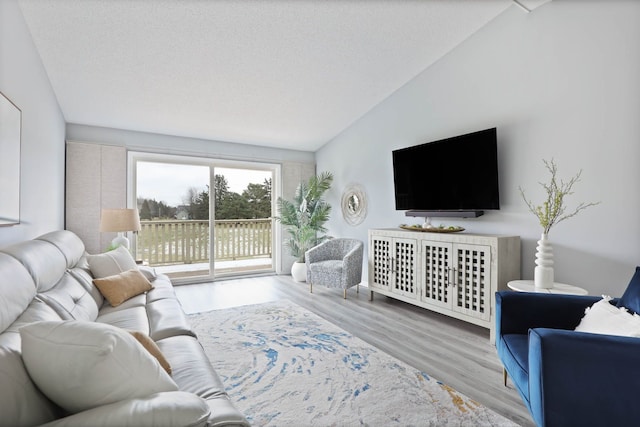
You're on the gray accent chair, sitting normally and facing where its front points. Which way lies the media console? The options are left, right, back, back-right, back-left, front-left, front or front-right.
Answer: left

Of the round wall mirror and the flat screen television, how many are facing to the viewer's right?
0

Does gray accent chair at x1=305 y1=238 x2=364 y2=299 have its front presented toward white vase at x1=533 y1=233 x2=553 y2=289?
no

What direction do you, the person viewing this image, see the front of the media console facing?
facing the viewer and to the left of the viewer

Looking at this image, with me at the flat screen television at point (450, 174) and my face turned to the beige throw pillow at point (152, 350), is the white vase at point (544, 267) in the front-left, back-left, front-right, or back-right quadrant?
front-left

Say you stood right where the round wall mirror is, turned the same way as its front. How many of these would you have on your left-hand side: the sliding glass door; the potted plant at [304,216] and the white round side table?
1

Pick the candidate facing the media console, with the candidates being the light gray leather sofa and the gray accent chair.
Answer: the light gray leather sofa

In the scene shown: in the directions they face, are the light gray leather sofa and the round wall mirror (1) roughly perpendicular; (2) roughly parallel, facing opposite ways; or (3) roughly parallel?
roughly parallel, facing opposite ways

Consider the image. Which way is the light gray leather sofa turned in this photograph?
to the viewer's right

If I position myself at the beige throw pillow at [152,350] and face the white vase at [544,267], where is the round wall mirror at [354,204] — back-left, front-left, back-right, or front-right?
front-left

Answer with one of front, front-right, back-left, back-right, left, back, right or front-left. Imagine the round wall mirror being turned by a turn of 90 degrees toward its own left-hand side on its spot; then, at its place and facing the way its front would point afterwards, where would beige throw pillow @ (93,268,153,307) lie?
right

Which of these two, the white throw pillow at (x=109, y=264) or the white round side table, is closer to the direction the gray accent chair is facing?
the white throw pillow

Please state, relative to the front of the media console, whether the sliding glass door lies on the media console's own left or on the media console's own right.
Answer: on the media console's own right

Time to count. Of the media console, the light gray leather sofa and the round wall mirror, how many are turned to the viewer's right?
1

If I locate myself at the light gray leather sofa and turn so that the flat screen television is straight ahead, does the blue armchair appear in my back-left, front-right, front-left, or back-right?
front-right

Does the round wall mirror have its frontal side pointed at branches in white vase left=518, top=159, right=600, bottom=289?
no

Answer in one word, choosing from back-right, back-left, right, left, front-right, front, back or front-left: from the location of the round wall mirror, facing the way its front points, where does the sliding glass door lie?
front-right

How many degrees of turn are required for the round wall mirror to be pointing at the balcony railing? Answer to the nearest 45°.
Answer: approximately 45° to its right
